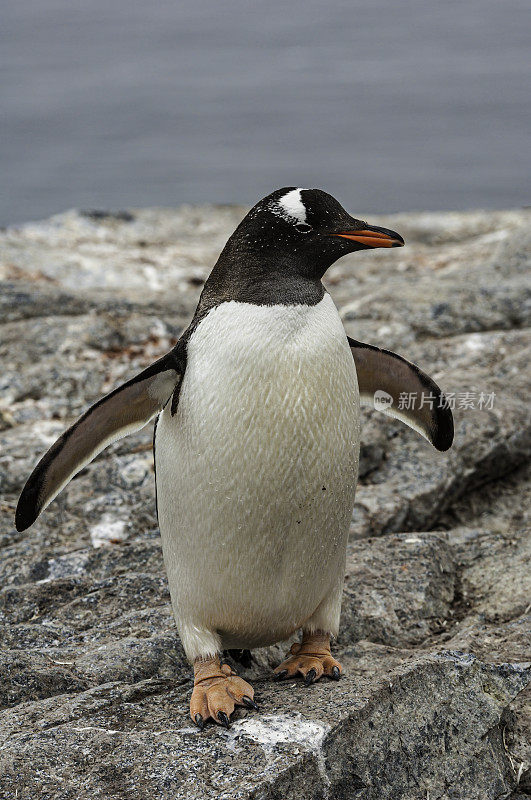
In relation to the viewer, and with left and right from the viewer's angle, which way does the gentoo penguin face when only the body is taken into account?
facing the viewer and to the right of the viewer
